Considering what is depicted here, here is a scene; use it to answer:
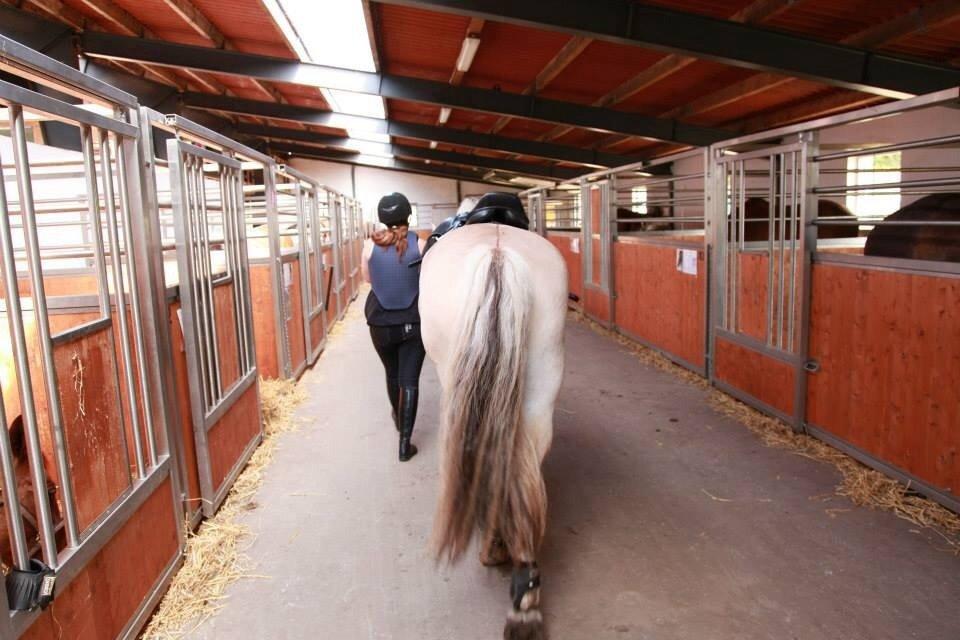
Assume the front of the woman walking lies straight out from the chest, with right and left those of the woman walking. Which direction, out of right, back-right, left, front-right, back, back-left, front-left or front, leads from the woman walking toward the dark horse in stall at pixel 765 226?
front-right

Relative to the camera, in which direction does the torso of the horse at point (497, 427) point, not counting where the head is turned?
away from the camera

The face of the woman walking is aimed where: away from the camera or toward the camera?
away from the camera

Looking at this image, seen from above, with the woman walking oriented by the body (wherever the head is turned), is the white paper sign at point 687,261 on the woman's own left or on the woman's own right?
on the woman's own right

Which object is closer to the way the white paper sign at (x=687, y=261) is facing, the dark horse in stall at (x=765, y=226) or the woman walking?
the woman walking

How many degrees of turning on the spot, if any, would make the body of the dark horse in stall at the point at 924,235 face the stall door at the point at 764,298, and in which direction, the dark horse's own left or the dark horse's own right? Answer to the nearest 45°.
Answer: approximately 180°

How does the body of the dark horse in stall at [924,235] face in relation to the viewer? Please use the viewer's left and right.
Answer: facing to the right of the viewer

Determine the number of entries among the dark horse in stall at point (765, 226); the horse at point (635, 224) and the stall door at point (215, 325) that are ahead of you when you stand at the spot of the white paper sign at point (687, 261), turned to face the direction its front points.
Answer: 1

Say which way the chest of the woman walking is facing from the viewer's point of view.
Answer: away from the camera

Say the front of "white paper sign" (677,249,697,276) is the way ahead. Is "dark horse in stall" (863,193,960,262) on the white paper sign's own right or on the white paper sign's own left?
on the white paper sign's own left

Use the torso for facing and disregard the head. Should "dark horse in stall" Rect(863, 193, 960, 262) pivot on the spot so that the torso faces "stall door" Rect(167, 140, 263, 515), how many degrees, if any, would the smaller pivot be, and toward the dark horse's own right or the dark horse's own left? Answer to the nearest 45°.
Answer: approximately 135° to the dark horse's own right

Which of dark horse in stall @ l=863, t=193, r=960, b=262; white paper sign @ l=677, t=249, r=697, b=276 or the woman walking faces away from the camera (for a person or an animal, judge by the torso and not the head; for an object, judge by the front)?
the woman walking
